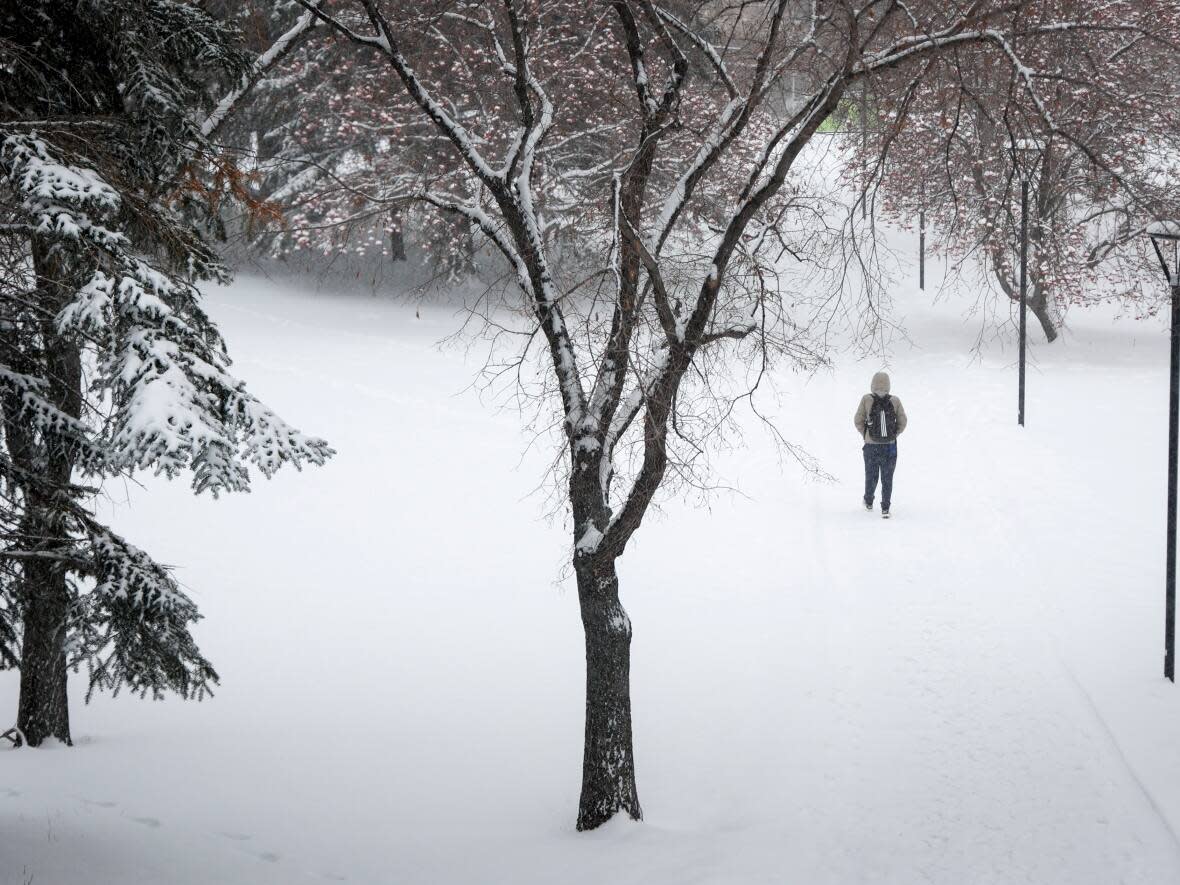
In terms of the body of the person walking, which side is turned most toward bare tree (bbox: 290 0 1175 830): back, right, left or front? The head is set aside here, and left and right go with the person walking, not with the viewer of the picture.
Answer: back

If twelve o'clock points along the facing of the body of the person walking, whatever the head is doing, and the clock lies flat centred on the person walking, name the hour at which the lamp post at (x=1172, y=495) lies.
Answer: The lamp post is roughly at 5 o'clock from the person walking.

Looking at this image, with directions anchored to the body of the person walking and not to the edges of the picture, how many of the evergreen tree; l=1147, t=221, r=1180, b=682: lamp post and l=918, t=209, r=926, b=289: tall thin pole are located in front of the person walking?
1

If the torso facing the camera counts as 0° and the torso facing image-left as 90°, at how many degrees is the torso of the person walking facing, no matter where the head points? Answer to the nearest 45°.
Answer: approximately 180°

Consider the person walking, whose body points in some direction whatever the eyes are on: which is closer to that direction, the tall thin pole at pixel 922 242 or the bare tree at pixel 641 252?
the tall thin pole

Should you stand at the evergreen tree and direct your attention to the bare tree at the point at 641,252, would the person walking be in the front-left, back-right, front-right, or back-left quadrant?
front-left

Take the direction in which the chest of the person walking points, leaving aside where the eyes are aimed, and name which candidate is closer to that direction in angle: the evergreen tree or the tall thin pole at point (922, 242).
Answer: the tall thin pole

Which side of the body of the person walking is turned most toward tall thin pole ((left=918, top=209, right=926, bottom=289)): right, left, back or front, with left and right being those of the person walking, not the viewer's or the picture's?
front

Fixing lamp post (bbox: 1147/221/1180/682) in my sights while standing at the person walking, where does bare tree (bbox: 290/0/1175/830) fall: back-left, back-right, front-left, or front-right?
front-right

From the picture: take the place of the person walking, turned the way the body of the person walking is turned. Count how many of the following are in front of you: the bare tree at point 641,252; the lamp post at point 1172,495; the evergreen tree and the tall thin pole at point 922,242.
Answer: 1
